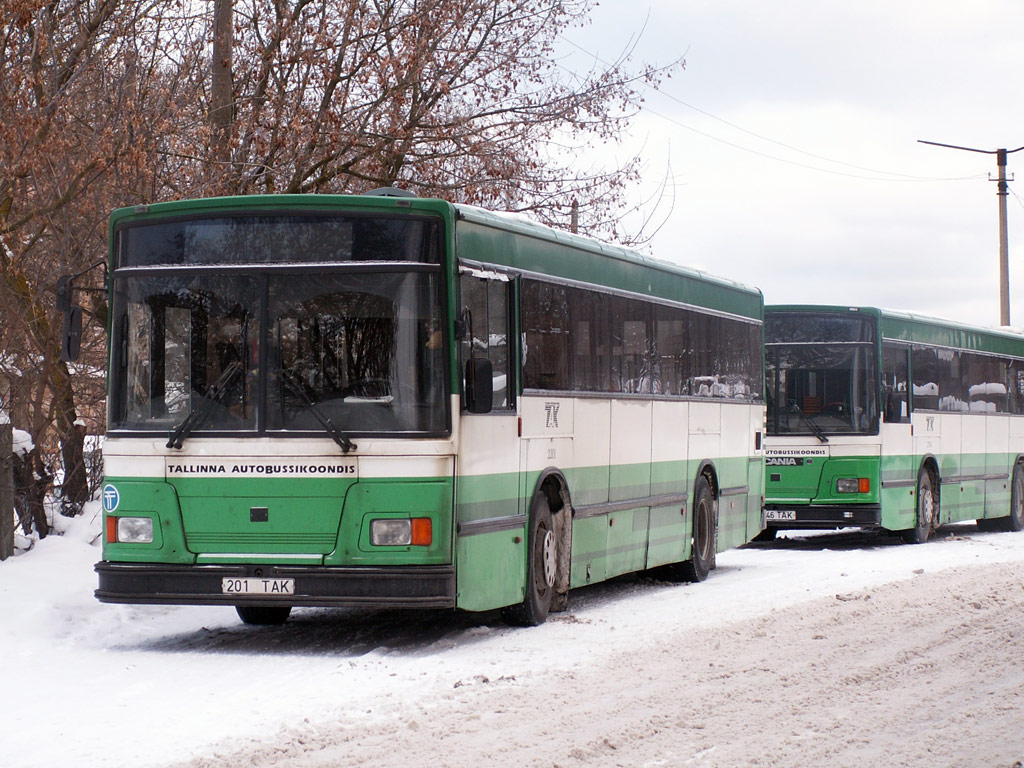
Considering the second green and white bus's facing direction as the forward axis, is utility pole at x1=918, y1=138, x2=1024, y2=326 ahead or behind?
behind

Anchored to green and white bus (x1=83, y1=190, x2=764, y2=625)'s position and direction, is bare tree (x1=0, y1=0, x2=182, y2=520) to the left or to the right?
on its right

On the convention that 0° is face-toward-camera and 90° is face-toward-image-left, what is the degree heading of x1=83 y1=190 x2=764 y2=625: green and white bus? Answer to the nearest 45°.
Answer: approximately 45°

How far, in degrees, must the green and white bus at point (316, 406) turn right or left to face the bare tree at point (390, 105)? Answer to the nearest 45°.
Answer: approximately 135° to its right

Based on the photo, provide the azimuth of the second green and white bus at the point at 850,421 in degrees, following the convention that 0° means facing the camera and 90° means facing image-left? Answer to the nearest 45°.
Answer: approximately 45°

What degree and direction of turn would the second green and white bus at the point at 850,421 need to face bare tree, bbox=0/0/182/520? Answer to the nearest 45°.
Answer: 0° — it already faces it

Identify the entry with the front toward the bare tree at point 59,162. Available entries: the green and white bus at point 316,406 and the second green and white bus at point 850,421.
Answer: the second green and white bus
